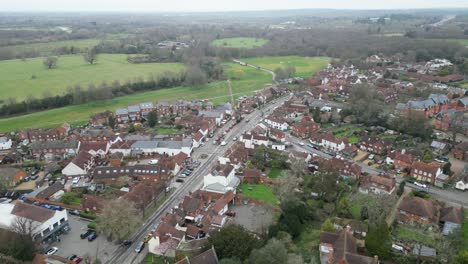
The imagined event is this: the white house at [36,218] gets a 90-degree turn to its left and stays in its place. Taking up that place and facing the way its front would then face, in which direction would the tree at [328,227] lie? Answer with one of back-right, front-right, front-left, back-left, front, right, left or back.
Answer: right

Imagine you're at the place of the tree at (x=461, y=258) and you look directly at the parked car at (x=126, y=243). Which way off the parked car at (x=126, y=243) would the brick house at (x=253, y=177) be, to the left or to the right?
right

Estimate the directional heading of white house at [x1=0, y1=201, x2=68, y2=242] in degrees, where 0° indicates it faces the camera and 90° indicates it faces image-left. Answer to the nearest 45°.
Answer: approximately 315°

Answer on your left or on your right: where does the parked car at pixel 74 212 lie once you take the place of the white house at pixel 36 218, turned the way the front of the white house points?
on your left

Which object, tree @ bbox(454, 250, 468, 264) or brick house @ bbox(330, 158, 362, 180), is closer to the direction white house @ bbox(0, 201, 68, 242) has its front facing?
the tree

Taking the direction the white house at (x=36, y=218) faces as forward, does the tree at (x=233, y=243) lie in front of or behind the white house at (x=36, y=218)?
in front

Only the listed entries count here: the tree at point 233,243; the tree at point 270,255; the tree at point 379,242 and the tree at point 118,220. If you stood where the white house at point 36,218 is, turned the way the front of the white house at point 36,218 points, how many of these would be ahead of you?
4

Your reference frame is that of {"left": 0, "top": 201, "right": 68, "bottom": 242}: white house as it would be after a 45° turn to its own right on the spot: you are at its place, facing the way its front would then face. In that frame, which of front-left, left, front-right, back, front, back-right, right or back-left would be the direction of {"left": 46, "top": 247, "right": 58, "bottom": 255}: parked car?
front

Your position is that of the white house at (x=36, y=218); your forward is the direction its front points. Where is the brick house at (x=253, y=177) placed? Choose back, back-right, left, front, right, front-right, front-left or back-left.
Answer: front-left

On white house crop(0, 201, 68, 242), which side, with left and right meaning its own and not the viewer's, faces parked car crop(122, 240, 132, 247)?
front

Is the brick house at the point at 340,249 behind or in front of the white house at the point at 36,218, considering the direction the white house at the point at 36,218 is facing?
in front

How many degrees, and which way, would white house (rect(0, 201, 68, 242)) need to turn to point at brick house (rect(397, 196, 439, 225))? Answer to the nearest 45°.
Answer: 0° — it already faces it

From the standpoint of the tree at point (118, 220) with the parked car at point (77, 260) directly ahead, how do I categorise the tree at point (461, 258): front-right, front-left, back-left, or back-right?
back-left

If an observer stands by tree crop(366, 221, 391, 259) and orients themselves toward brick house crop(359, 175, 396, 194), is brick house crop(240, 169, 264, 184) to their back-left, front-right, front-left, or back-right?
front-left

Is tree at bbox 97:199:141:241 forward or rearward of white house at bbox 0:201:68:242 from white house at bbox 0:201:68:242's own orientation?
forward

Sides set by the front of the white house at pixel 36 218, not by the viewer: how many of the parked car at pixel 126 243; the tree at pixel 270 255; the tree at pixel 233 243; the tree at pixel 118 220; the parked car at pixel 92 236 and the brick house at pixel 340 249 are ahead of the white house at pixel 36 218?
6

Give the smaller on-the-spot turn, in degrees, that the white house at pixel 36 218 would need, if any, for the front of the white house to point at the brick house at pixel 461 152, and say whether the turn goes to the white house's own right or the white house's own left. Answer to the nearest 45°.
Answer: approximately 45° to the white house's own left
